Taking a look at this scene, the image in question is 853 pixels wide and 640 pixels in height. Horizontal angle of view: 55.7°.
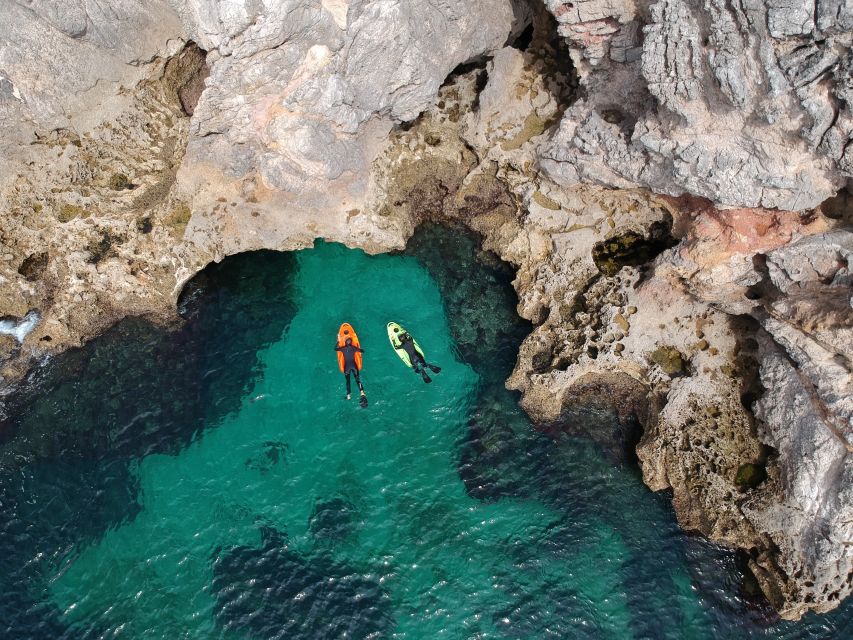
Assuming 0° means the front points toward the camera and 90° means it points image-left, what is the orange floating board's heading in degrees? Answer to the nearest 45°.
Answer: approximately 180°

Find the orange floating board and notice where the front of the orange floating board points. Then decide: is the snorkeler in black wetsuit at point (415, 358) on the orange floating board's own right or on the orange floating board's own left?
on the orange floating board's own right
